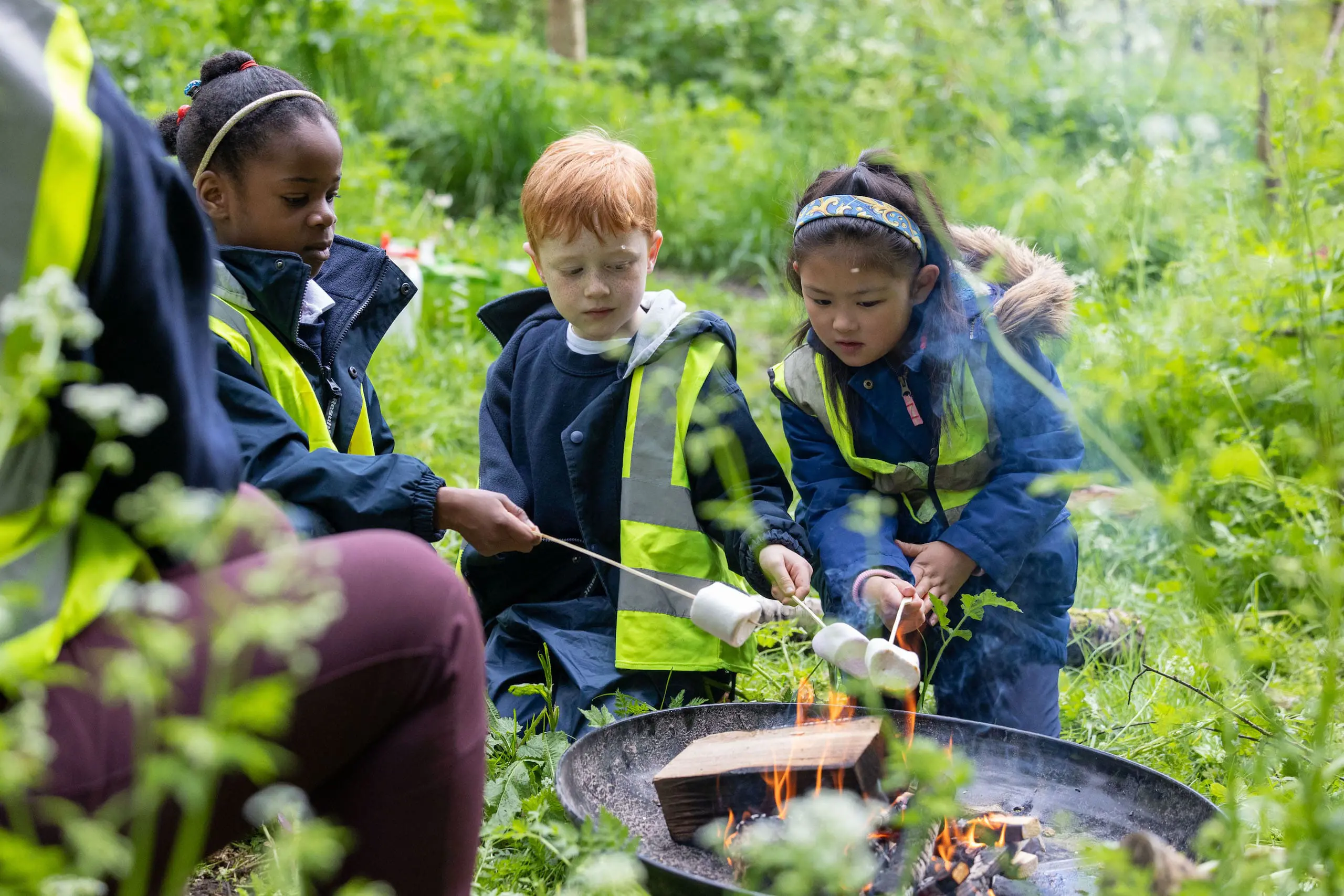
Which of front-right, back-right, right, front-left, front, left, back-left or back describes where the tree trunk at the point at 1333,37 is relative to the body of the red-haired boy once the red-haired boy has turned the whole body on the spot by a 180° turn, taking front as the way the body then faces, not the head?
front-right

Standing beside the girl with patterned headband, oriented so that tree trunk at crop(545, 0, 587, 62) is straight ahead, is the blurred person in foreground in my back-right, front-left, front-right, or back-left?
back-left

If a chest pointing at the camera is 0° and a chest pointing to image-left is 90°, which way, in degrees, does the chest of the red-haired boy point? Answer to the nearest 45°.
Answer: approximately 0°
